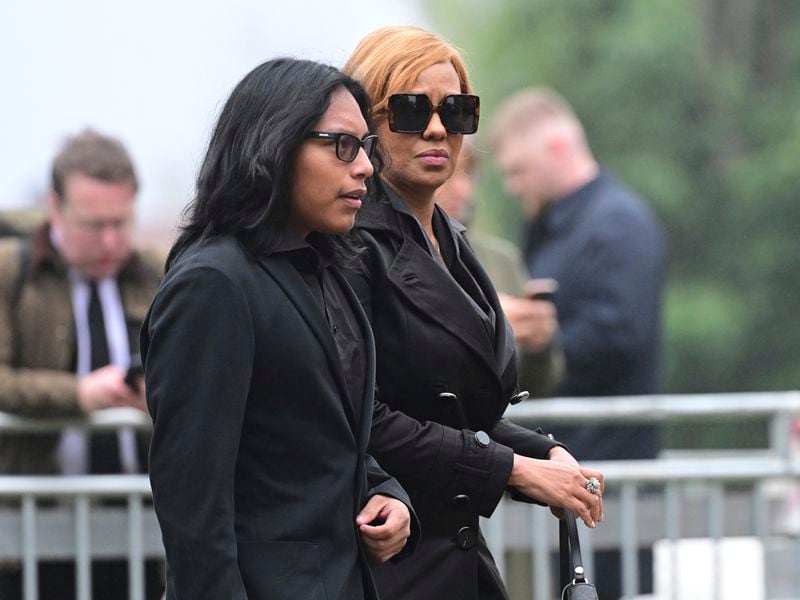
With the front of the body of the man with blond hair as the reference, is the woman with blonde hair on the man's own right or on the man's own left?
on the man's own left

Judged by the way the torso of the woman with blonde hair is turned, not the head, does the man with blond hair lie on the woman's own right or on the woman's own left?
on the woman's own left

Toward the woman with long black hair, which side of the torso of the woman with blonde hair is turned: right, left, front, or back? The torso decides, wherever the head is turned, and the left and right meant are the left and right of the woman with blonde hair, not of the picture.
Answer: right

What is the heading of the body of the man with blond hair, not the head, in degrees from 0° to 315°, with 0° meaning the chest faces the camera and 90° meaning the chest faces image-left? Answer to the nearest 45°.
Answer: approximately 90°

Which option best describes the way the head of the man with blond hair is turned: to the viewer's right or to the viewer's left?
to the viewer's left

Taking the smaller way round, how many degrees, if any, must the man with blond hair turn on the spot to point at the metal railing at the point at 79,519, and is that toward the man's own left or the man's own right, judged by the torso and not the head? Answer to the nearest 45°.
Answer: approximately 45° to the man's own left

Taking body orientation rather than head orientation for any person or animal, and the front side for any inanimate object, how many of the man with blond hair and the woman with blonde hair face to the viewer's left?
1
